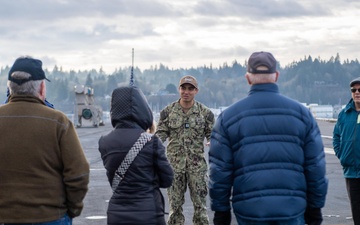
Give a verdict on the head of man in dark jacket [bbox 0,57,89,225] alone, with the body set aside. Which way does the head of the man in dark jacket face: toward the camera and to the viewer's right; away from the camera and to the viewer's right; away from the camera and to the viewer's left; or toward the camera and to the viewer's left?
away from the camera and to the viewer's right

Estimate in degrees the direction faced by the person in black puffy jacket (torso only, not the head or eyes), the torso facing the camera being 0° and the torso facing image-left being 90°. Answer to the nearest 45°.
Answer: approximately 225°

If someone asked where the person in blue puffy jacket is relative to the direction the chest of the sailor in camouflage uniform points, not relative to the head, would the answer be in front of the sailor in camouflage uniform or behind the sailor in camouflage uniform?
in front

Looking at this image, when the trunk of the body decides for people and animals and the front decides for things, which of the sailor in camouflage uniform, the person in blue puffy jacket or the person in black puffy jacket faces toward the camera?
the sailor in camouflage uniform

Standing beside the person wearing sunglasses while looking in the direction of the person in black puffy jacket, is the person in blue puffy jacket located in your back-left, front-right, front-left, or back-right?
front-left

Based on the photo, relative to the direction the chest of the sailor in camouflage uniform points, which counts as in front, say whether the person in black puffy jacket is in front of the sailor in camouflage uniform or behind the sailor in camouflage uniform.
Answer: in front

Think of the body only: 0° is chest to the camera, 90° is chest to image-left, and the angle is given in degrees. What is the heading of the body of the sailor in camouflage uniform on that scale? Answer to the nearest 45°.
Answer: approximately 0°

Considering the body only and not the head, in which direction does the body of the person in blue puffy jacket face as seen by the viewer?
away from the camera

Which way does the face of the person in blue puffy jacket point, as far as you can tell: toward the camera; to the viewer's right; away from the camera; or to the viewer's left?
away from the camera

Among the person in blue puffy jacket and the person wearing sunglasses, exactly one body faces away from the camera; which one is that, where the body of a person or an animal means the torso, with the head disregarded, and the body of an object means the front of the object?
the person in blue puffy jacket

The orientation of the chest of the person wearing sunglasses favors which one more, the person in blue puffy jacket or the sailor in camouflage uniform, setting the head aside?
the person in blue puffy jacket

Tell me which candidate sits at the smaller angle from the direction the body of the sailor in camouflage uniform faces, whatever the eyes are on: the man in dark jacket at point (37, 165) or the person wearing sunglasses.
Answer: the man in dark jacket

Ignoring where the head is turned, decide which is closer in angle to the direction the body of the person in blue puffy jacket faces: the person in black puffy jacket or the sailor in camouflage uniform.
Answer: the sailor in camouflage uniform

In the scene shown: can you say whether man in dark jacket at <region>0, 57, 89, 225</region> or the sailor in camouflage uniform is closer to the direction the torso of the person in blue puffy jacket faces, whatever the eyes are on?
the sailor in camouflage uniform
